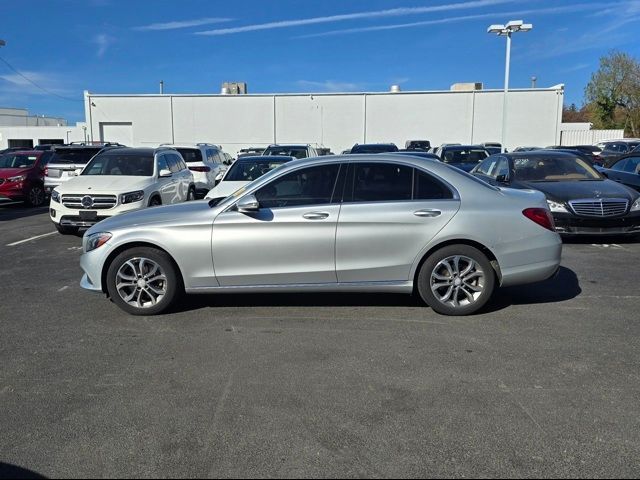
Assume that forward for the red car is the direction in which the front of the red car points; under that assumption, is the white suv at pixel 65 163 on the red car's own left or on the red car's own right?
on the red car's own left

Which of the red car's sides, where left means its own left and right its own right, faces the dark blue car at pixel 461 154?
left

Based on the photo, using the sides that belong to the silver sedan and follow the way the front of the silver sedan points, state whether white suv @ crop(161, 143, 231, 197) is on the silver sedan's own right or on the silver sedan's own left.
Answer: on the silver sedan's own right

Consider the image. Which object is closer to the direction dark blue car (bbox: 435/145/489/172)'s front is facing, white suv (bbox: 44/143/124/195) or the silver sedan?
the silver sedan

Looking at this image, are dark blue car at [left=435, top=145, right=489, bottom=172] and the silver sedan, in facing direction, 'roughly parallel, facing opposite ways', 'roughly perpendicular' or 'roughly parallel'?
roughly perpendicular

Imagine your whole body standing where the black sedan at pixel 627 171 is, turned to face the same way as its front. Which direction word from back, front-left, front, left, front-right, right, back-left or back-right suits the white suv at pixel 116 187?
right

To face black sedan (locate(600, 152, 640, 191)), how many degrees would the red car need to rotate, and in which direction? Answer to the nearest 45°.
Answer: approximately 90° to its left

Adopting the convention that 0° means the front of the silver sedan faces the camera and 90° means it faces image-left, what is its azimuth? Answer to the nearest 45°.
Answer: approximately 90°

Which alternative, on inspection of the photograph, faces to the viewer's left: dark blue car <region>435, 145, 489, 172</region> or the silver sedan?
the silver sedan

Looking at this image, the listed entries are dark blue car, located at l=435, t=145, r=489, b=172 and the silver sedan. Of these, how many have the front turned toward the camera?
1

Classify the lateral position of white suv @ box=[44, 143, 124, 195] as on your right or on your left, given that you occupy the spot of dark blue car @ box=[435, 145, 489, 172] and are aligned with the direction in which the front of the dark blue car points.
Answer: on your right

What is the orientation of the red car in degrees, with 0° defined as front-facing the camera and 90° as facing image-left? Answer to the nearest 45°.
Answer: approximately 45°

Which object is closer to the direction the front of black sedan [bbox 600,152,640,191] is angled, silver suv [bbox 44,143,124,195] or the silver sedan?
the silver sedan
